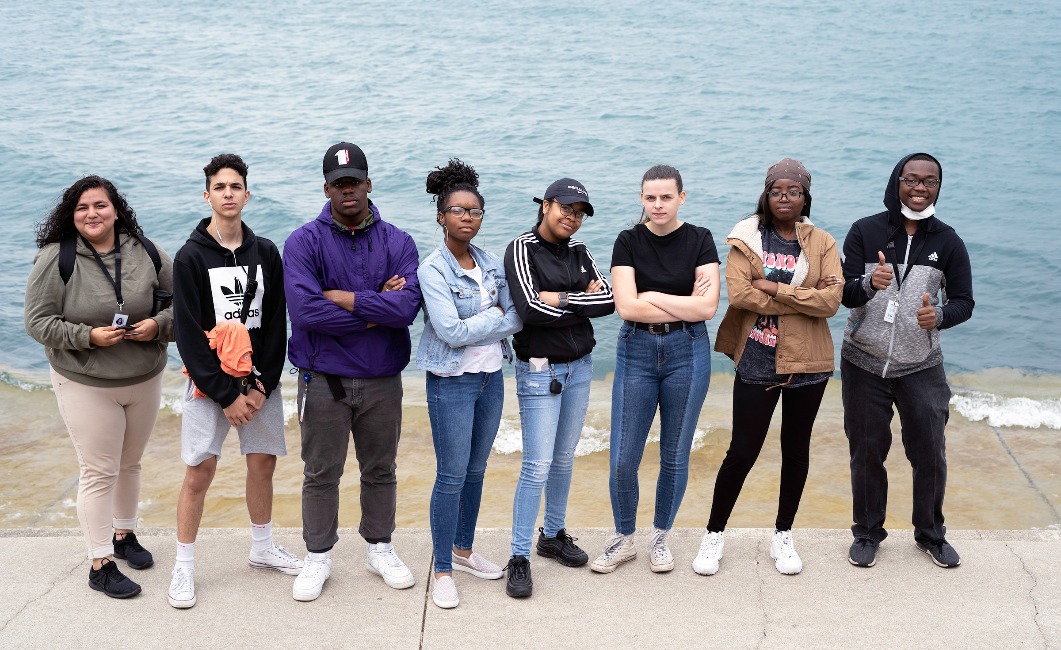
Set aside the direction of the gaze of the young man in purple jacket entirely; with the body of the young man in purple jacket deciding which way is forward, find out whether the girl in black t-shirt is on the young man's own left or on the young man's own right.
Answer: on the young man's own left

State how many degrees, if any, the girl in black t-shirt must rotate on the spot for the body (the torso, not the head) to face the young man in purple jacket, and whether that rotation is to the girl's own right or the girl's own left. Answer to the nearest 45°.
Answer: approximately 90° to the girl's own right

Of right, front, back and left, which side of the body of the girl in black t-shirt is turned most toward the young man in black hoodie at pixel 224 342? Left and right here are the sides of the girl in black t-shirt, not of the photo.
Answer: right

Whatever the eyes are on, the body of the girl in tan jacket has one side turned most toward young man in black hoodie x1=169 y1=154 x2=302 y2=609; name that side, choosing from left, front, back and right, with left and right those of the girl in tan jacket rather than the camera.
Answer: right

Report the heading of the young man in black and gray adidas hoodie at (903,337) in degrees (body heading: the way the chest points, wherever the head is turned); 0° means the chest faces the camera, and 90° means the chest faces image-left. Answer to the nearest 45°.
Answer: approximately 0°

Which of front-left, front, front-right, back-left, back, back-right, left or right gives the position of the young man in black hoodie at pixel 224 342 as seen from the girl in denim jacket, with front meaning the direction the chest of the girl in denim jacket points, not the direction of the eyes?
back-right

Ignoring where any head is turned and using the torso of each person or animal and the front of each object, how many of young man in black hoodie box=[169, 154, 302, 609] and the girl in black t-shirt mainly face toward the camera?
2
